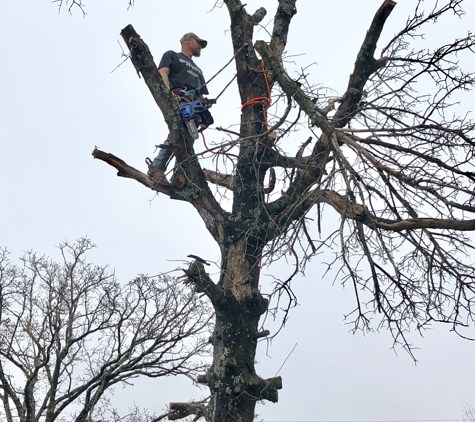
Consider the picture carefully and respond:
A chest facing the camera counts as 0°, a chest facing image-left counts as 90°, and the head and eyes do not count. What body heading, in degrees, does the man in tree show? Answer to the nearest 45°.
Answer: approximately 315°
